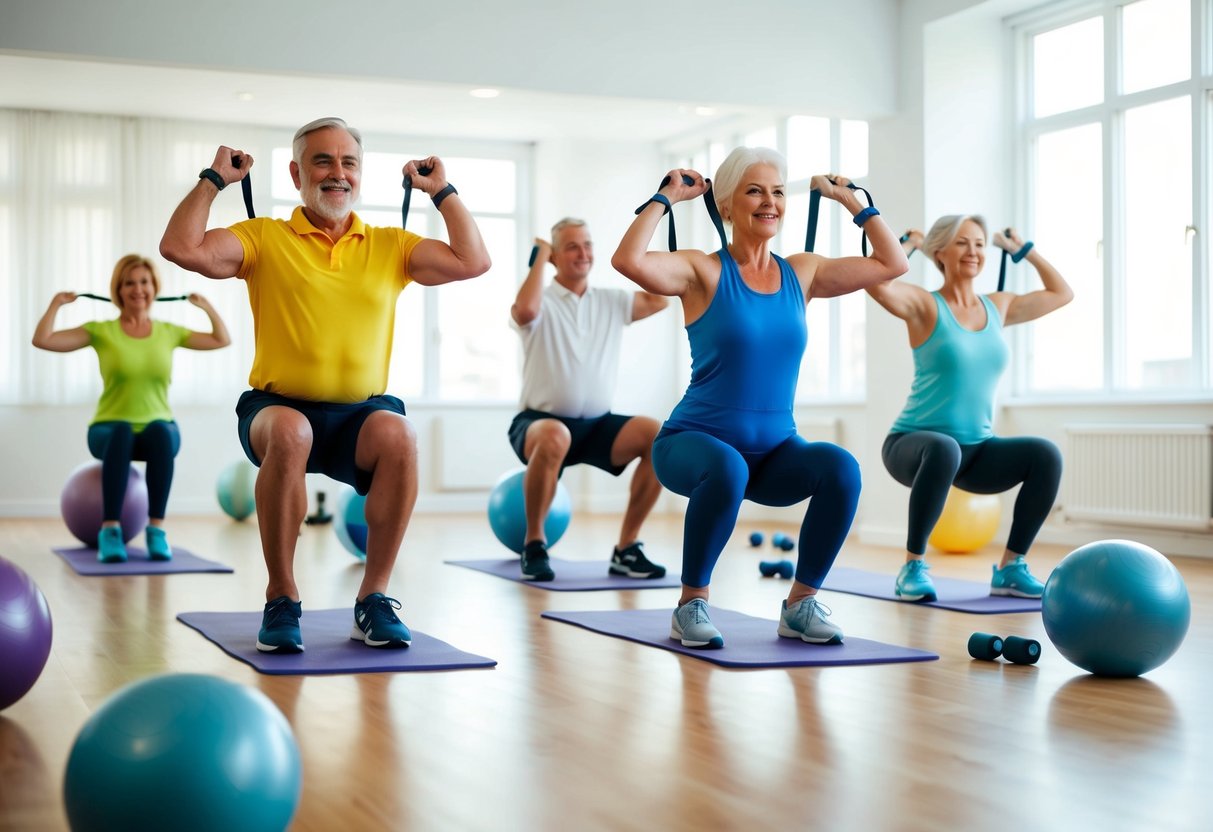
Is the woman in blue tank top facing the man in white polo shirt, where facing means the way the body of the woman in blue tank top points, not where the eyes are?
no

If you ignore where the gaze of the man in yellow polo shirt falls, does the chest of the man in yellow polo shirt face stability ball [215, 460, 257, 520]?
no

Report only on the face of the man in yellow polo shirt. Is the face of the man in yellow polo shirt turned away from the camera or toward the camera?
toward the camera

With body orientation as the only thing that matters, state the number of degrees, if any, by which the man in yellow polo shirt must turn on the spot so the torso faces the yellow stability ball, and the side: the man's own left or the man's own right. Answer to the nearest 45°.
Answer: approximately 135° to the man's own left

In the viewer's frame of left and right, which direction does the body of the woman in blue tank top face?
facing the viewer and to the right of the viewer

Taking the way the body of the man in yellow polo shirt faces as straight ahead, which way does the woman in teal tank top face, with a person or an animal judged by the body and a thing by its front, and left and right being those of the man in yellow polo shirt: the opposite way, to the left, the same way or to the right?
the same way

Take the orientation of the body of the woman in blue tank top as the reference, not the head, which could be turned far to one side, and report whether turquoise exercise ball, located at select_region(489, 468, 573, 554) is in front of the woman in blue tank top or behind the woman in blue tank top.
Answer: behind

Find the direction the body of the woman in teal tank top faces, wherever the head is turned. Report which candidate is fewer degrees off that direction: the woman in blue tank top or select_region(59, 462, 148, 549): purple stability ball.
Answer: the woman in blue tank top

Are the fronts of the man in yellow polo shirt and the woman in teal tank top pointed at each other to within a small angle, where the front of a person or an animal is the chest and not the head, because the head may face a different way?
no

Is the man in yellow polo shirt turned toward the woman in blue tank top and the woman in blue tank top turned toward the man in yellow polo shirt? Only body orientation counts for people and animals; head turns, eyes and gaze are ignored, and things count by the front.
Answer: no

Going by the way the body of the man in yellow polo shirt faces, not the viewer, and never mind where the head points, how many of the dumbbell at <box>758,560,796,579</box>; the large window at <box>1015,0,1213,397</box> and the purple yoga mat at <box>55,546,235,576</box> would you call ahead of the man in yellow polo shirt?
0

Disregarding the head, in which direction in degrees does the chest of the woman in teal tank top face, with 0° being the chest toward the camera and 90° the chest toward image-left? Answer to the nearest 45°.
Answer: approximately 315°

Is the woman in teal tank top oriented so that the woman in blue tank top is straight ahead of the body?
no

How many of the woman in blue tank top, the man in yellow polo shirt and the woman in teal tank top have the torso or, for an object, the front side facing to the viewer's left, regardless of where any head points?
0

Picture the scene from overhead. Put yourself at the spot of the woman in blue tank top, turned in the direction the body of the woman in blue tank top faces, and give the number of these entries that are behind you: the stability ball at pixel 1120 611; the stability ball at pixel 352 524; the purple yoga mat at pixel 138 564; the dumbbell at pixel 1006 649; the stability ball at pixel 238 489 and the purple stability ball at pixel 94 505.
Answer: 4

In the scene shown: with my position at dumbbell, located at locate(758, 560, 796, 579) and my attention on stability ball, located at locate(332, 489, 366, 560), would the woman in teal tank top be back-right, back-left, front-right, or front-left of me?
back-left

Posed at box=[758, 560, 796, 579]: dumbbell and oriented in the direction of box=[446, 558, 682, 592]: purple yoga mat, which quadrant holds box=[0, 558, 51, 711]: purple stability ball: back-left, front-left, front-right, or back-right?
front-left

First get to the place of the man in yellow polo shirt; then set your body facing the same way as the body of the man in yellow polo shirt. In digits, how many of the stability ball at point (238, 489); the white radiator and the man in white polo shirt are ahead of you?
0

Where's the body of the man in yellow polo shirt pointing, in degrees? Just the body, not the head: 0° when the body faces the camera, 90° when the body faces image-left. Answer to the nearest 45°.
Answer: approximately 0°

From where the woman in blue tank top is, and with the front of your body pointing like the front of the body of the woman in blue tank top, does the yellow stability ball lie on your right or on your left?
on your left

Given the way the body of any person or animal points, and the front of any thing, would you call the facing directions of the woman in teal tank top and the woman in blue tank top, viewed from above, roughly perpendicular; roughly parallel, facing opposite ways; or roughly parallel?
roughly parallel

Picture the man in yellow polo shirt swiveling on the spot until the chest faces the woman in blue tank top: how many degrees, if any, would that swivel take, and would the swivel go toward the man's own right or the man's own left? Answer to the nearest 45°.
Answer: approximately 90° to the man's own left
